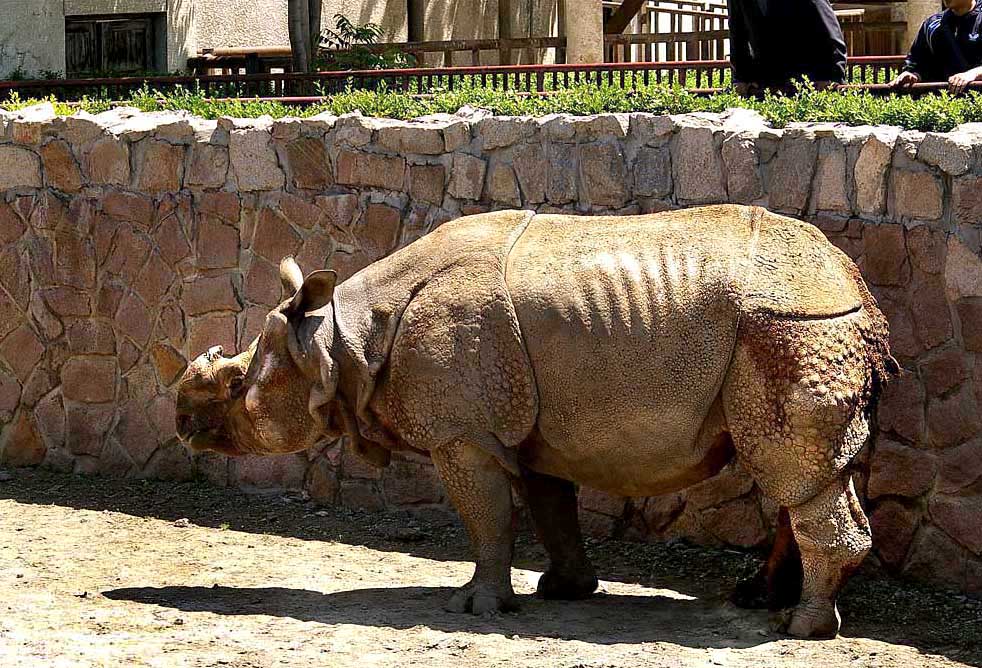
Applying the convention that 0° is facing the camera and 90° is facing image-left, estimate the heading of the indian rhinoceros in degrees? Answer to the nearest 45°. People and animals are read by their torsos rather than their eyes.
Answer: approximately 90°

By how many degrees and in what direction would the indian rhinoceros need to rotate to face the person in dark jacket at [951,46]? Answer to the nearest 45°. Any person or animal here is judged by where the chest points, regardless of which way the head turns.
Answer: approximately 135° to its right

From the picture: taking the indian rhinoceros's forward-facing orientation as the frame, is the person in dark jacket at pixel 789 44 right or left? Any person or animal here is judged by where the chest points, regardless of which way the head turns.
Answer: on its right

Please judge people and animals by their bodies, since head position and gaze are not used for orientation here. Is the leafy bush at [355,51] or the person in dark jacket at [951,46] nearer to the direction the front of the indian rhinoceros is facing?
the leafy bush

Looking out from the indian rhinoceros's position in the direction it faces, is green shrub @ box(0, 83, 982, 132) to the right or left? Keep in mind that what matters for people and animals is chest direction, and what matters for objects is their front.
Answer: on its right

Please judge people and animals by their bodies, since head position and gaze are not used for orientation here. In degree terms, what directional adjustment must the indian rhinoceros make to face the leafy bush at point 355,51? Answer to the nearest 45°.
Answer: approximately 90° to its right
